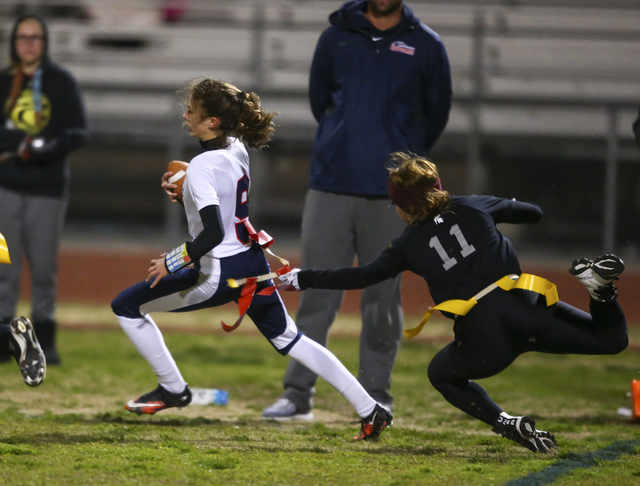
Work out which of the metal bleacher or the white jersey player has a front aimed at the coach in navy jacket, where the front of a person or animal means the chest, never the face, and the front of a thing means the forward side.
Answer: the metal bleacher

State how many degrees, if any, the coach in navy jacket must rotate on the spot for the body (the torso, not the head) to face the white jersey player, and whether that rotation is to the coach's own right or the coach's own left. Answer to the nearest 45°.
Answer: approximately 45° to the coach's own right

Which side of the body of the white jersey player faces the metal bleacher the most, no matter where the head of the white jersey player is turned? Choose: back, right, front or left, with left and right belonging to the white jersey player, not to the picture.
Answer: right

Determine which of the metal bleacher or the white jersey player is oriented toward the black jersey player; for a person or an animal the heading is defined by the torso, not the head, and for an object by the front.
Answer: the metal bleacher

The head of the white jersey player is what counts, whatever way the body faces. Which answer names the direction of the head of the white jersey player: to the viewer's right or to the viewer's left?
to the viewer's left

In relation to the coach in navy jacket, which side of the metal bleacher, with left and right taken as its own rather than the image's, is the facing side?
front

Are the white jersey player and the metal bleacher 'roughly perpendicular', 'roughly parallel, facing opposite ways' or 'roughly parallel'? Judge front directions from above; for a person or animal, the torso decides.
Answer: roughly perpendicular

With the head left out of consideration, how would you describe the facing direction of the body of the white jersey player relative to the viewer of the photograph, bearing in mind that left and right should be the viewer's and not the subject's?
facing to the left of the viewer

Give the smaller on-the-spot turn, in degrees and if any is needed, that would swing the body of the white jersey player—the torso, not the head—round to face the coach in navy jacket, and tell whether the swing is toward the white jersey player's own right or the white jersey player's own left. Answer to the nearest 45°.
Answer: approximately 135° to the white jersey player's own right

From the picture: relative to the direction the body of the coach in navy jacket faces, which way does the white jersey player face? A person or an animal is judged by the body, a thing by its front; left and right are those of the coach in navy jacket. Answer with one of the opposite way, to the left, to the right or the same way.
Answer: to the right

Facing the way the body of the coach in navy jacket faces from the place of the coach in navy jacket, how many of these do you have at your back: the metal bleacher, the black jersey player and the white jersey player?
1

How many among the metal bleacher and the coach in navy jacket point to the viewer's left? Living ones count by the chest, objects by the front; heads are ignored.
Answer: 0

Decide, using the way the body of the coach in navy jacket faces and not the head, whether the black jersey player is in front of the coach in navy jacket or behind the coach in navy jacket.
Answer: in front

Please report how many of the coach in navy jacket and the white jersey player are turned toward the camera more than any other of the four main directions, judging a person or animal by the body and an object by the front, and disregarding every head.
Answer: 1

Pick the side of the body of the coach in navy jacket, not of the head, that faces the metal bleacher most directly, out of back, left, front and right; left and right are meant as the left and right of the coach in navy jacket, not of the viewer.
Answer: back

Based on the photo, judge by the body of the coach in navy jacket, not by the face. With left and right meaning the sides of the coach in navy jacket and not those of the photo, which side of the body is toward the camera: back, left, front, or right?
front
